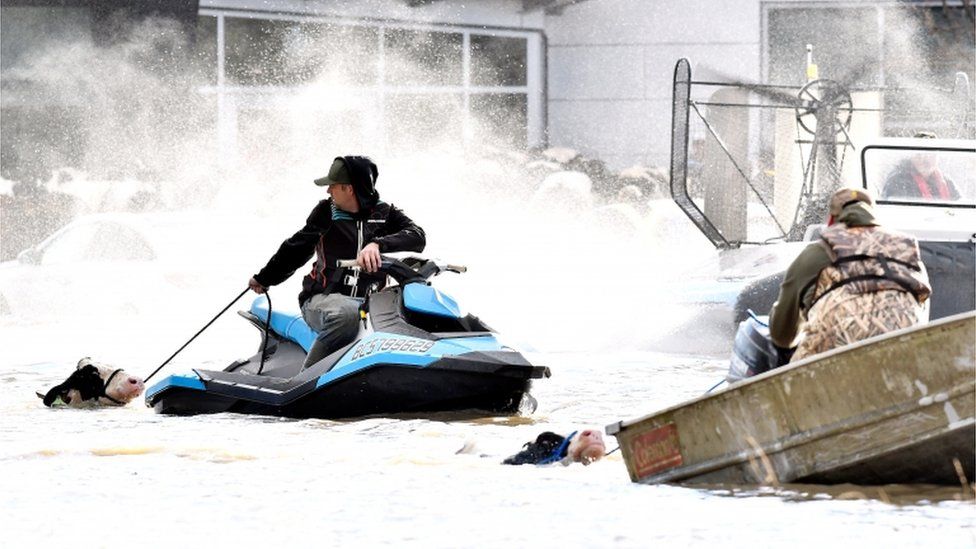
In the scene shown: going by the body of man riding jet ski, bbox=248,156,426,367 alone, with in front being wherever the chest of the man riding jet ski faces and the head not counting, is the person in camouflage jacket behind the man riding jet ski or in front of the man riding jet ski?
in front

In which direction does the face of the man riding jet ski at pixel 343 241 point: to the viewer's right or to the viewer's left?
to the viewer's left

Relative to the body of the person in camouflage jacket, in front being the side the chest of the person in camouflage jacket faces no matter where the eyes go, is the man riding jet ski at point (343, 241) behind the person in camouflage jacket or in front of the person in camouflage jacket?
in front

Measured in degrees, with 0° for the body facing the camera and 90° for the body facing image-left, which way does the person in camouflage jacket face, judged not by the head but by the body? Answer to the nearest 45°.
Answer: approximately 135°

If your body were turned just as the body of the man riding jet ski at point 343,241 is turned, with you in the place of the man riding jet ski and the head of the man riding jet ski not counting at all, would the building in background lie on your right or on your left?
on your left

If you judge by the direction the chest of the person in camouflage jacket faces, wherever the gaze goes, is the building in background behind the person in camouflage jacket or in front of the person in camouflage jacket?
in front

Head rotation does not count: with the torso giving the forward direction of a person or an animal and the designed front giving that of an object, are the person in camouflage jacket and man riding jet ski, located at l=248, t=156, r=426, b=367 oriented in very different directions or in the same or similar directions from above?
very different directions

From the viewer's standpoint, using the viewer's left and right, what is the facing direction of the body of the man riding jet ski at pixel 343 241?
facing the viewer and to the right of the viewer
